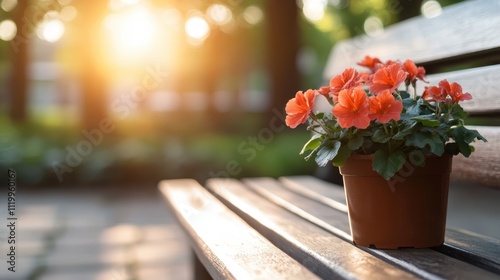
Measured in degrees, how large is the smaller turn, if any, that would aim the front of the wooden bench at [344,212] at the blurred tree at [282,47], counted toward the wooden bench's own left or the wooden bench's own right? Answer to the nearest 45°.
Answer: approximately 135° to the wooden bench's own right

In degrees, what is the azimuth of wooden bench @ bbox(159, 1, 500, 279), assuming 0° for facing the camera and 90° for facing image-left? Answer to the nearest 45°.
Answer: approximately 45°

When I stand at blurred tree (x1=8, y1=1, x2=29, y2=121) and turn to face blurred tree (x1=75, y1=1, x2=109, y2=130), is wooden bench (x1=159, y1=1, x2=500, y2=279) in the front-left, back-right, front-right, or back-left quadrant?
front-right

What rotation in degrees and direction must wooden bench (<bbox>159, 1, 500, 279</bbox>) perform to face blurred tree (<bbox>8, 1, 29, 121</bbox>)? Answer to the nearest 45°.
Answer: approximately 90° to its right

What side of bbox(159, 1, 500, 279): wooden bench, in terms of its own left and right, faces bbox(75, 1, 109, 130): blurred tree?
right
